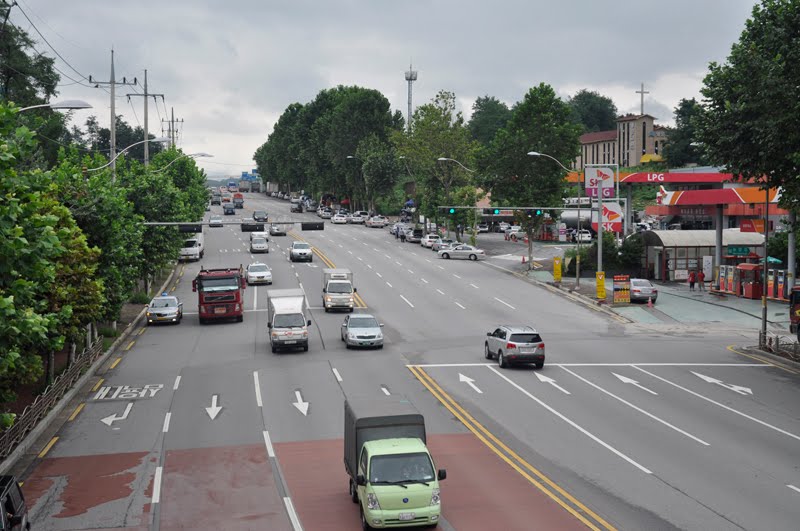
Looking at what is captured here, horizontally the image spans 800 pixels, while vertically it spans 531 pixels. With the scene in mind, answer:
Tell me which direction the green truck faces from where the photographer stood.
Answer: facing the viewer

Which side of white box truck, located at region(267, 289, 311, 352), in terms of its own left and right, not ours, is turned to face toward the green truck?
front

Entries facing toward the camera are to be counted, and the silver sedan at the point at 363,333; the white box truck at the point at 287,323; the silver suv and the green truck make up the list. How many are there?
3

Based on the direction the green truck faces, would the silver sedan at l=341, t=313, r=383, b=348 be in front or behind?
behind

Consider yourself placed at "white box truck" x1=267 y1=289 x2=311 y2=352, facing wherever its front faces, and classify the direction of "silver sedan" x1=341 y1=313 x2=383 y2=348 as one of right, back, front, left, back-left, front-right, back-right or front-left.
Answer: left

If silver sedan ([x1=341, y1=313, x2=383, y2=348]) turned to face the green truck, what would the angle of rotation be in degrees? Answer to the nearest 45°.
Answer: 0° — it already faces it

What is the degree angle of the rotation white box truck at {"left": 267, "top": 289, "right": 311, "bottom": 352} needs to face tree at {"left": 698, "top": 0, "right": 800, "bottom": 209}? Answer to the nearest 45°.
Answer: approximately 90° to its left

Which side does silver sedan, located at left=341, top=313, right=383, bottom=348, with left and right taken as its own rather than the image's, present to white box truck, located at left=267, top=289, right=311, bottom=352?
right

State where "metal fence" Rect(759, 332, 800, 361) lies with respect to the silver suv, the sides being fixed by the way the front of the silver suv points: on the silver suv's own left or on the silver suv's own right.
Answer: on the silver suv's own right

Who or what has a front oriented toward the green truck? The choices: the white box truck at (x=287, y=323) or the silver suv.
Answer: the white box truck

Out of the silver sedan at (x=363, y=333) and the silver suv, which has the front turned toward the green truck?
the silver sedan

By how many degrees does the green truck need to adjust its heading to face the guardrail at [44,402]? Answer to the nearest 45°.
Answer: approximately 135° to its right

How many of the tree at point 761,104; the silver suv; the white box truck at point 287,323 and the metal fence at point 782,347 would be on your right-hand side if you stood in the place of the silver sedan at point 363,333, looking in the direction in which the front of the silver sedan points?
1

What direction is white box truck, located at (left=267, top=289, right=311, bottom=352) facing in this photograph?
toward the camera

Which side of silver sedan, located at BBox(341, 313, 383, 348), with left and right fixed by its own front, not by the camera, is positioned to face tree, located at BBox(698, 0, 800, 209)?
left
